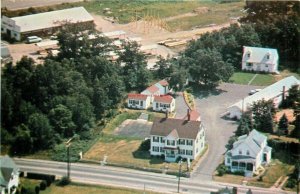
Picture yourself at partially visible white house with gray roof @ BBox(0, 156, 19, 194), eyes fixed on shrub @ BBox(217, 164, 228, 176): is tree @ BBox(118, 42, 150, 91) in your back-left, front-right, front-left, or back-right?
front-left

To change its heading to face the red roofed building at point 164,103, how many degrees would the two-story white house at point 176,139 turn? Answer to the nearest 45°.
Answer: approximately 180°

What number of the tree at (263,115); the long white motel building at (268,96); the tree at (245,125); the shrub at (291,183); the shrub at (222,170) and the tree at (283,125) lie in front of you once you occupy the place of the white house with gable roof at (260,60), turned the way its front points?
6

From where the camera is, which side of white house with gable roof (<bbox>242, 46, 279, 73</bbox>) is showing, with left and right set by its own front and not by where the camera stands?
front

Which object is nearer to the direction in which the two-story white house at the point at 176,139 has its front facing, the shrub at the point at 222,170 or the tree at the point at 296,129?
the shrub

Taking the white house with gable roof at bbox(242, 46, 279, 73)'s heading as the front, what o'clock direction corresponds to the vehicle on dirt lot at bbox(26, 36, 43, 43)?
The vehicle on dirt lot is roughly at 3 o'clock from the white house with gable roof.

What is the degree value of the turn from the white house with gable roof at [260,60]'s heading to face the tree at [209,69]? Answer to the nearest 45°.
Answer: approximately 45° to its right

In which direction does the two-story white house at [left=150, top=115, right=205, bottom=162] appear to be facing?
toward the camera

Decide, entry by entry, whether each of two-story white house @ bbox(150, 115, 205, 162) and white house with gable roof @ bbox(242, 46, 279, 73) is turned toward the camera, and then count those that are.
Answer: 2

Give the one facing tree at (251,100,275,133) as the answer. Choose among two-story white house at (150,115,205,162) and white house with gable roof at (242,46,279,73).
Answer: the white house with gable roof

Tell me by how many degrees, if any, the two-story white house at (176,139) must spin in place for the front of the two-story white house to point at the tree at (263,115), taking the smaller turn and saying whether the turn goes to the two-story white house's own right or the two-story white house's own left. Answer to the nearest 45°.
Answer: approximately 135° to the two-story white house's own left

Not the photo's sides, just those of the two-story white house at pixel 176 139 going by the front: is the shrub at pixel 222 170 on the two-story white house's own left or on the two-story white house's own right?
on the two-story white house's own left
